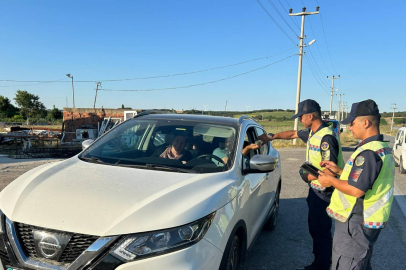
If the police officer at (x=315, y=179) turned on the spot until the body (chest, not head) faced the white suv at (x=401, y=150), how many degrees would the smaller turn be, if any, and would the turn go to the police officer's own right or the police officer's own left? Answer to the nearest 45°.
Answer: approximately 90° to the police officer's own right

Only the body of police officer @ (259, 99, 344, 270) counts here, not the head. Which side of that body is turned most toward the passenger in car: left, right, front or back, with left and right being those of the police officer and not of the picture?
front

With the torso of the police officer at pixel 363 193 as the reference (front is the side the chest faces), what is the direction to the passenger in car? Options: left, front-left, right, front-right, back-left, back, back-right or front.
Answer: front

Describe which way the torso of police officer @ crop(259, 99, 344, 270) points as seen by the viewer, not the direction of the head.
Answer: to the viewer's left

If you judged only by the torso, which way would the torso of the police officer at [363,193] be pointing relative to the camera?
to the viewer's left

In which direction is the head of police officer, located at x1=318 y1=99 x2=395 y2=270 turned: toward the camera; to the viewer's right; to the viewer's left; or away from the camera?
to the viewer's left

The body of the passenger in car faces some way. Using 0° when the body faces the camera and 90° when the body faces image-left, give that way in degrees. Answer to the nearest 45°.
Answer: approximately 45°

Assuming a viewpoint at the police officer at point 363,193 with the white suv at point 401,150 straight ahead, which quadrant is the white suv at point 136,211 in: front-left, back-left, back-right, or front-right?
back-left

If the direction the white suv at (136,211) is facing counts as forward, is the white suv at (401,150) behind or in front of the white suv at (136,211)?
behind

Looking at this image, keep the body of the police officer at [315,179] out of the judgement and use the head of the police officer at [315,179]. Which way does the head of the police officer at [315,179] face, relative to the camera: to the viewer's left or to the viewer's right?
to the viewer's left

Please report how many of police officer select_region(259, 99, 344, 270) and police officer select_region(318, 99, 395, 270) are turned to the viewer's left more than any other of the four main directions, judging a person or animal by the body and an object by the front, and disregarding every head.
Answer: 2

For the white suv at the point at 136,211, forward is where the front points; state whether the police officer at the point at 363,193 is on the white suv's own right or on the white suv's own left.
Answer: on the white suv's own left
